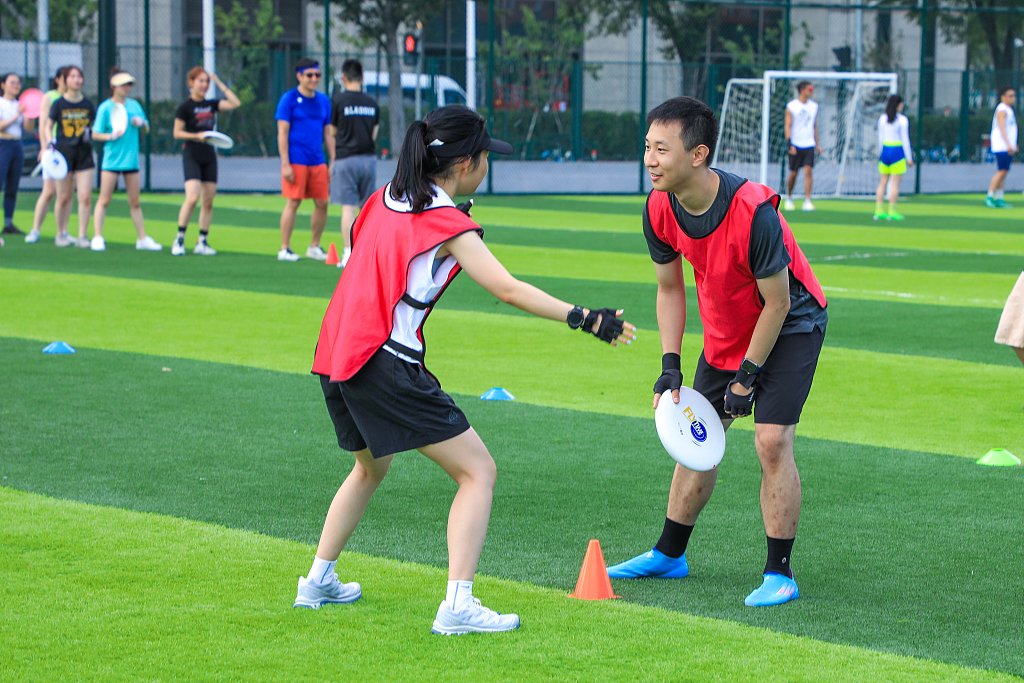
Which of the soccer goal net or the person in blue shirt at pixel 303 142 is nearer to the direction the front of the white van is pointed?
the soccer goal net

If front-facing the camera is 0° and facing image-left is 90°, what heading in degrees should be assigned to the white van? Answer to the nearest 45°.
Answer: approximately 270°

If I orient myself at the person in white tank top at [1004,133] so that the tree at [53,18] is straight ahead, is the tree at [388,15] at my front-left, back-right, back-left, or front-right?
front-right

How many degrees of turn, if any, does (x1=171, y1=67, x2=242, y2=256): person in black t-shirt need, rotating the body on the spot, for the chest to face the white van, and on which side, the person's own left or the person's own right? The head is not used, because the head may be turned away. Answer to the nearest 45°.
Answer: approximately 135° to the person's own left

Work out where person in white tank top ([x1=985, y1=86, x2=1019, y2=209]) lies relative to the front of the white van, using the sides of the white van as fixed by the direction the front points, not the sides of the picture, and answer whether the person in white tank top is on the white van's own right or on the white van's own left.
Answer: on the white van's own right

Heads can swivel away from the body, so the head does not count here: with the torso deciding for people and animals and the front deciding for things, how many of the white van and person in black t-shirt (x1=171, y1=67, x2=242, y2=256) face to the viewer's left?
0

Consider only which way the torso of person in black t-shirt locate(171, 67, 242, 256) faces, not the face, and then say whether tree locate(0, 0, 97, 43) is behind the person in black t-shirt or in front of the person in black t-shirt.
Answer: behind

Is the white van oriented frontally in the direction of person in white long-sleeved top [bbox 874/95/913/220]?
no

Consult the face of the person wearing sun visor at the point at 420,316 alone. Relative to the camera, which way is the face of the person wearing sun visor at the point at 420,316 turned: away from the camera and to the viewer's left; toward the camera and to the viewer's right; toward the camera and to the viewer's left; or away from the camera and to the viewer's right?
away from the camera and to the viewer's right

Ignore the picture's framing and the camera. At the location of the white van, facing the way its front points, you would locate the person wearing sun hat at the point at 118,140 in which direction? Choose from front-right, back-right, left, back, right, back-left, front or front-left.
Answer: right

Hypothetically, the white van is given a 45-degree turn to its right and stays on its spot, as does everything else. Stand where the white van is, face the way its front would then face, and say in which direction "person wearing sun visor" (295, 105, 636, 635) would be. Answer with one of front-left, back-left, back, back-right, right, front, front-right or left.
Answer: front-right

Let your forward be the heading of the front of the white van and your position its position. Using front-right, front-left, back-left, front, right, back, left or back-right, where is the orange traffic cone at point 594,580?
right

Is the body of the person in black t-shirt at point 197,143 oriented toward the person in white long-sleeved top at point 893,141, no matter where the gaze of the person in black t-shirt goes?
no
